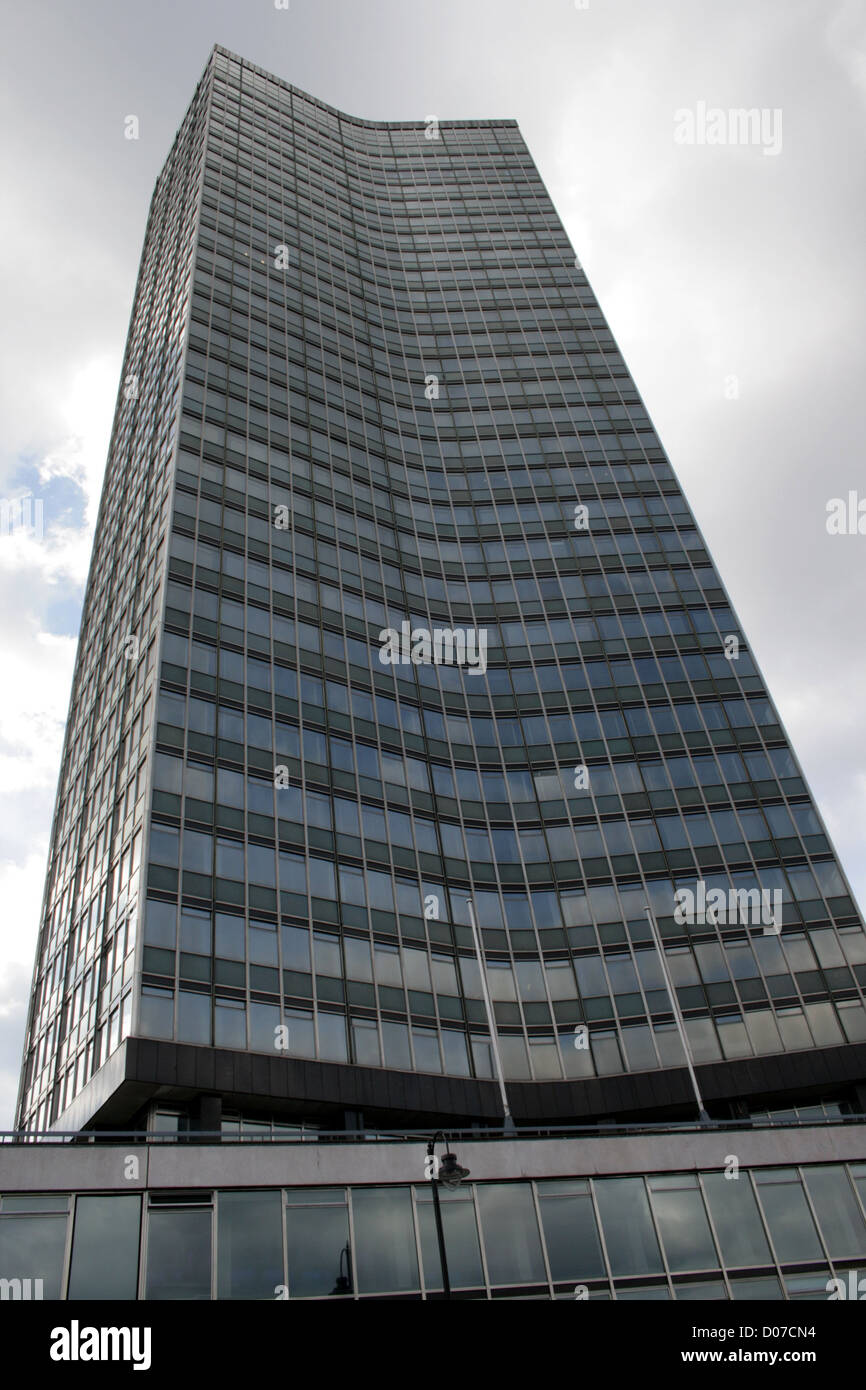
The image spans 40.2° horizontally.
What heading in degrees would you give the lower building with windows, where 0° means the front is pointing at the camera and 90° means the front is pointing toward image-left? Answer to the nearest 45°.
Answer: approximately 0°
